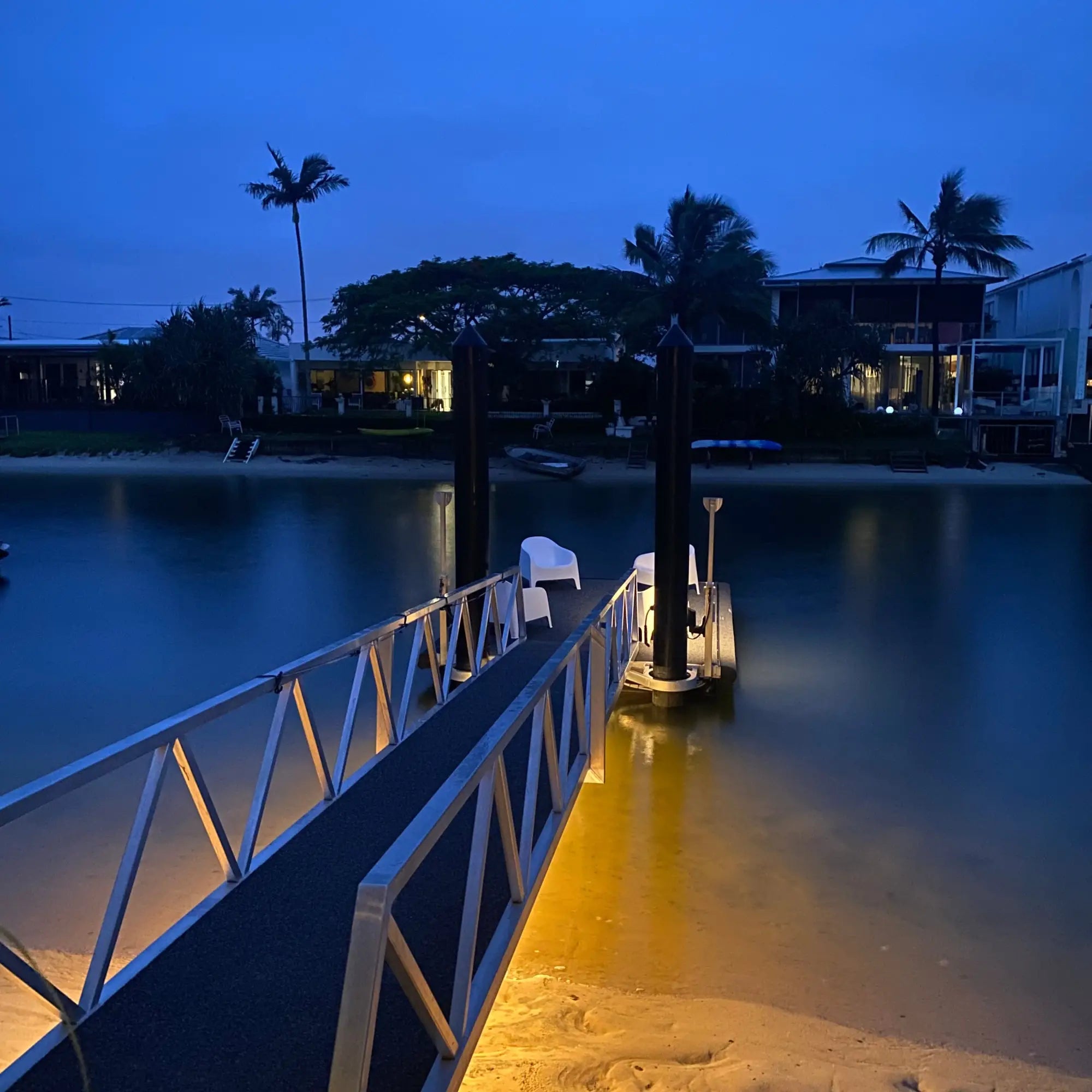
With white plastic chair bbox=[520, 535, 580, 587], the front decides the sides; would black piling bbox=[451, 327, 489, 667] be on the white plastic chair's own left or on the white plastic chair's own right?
on the white plastic chair's own right

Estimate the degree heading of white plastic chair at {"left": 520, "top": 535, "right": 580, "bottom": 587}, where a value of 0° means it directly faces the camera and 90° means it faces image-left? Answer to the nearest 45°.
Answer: approximately 315°

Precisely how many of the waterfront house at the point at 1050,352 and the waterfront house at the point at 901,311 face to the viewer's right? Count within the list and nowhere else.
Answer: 0

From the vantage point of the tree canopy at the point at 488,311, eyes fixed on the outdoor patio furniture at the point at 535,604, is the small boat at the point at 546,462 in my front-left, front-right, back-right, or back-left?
front-left

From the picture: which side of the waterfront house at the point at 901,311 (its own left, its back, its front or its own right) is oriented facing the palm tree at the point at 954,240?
front

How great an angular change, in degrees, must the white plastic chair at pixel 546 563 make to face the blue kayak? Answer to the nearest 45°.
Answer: approximately 135° to its left

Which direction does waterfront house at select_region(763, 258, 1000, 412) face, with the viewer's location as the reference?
facing the viewer

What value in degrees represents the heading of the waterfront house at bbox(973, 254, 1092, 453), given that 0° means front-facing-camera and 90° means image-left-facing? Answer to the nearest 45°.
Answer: approximately 45°

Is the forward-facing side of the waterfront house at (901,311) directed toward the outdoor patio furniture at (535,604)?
yes

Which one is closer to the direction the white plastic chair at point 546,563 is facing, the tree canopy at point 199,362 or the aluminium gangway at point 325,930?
the aluminium gangway

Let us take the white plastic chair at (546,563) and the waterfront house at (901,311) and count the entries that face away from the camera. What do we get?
0

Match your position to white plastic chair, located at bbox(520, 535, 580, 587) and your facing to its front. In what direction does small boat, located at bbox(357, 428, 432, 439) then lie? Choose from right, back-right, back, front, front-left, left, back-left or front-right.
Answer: back-left

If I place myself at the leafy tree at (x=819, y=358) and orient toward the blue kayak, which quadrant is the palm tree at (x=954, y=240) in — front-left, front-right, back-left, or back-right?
back-left

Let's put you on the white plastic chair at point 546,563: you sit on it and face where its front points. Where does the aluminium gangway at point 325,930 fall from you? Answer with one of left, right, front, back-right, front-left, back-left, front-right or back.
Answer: front-right
